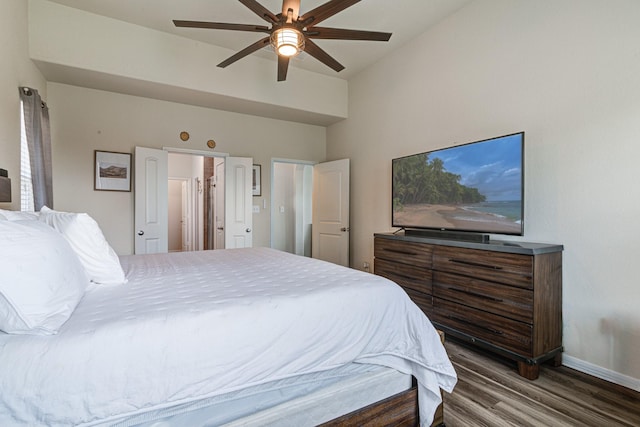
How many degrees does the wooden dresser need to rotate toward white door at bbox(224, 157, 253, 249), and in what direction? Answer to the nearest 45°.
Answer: approximately 45° to its right

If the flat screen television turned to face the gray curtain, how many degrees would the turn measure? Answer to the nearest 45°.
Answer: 0° — it already faces it

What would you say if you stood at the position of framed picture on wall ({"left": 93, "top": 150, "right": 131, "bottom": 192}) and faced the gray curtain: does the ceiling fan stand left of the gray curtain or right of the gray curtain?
left

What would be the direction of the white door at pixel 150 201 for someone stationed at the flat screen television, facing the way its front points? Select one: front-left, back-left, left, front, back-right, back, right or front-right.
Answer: front-right

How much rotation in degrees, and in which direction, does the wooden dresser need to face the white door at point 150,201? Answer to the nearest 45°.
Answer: approximately 45° to its right

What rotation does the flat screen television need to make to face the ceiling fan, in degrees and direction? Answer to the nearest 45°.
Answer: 0° — it already faces it

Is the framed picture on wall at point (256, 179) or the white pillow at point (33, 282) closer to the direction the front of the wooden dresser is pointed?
the white pillow

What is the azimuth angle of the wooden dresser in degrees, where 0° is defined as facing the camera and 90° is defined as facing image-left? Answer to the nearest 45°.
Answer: approximately 45°

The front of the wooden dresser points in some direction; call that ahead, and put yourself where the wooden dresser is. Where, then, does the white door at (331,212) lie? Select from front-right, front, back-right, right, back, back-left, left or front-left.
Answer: right

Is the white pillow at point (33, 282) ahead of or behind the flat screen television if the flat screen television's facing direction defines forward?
ahead

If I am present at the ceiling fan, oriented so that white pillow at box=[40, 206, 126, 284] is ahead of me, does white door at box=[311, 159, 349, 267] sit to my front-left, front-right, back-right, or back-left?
back-right

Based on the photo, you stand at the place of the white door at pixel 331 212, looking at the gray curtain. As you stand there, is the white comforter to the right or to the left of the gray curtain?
left

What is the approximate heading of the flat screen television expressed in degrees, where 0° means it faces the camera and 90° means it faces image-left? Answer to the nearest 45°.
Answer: approximately 45°
